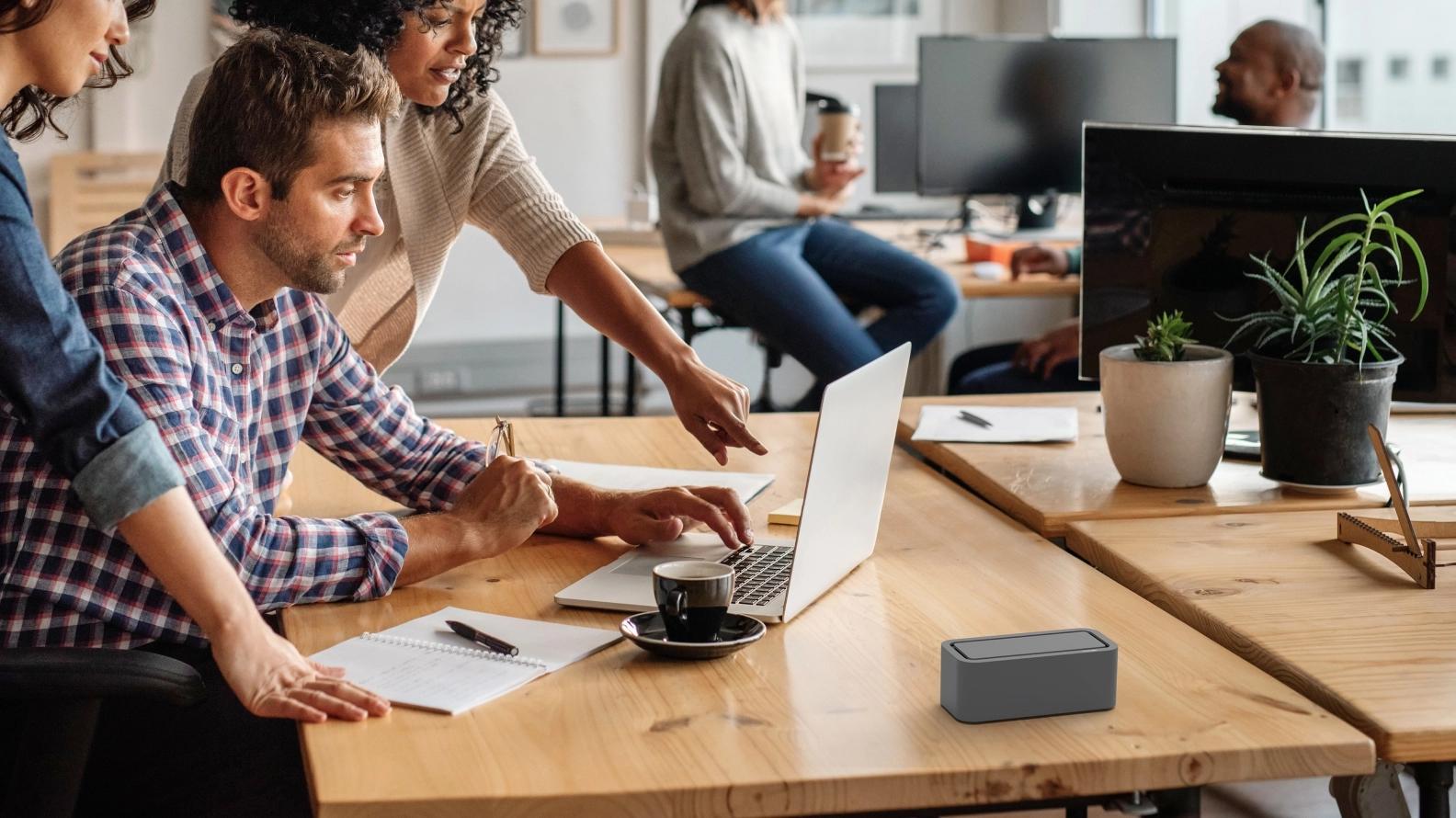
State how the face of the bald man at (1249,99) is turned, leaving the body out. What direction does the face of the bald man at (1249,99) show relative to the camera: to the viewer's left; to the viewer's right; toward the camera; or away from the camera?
to the viewer's left

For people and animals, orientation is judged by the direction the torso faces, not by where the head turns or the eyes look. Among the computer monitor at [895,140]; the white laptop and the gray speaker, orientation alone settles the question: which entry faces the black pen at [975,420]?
the computer monitor

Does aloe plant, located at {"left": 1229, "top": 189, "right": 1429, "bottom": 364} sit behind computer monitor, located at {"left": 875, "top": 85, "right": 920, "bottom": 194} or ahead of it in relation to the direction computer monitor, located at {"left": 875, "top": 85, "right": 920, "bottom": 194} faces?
ahead

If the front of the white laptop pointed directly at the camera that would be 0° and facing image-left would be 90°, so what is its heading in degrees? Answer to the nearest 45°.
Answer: approximately 90°

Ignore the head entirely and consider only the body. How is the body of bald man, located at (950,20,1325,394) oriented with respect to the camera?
to the viewer's left

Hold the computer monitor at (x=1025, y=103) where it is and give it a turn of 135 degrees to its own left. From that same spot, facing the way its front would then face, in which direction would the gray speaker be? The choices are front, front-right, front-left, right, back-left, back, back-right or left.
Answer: back-right

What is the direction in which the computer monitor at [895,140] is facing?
toward the camera

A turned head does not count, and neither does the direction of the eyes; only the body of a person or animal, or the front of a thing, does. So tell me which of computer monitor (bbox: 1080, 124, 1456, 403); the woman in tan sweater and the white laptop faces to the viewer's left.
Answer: the white laptop

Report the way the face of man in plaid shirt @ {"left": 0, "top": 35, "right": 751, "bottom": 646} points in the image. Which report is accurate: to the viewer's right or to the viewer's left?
to the viewer's right

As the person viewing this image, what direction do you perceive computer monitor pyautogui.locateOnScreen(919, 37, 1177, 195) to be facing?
facing the viewer

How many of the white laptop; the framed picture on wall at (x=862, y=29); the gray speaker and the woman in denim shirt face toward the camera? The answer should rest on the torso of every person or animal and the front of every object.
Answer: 2

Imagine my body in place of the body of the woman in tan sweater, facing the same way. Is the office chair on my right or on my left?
on my right

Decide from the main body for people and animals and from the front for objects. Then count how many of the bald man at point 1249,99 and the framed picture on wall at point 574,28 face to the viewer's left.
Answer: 1
